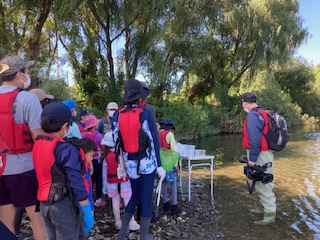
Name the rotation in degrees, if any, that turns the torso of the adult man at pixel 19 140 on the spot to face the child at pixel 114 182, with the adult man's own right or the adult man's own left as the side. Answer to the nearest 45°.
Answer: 0° — they already face them

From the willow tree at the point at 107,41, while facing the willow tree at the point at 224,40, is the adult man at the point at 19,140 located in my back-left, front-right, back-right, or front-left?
back-right

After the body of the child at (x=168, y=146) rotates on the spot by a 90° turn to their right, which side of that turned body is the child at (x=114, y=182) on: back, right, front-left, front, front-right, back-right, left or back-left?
right

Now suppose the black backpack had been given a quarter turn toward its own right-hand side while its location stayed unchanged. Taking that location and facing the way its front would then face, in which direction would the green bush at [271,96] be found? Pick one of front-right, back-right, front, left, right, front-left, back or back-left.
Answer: back

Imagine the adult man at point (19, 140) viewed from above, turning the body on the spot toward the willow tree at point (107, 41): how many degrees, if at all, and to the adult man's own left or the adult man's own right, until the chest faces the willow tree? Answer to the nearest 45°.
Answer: approximately 45° to the adult man's own left

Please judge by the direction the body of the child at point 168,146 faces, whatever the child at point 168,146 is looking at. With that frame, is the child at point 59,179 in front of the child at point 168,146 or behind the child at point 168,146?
behind

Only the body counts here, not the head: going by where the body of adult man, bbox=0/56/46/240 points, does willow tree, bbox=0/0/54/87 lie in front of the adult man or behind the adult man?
in front

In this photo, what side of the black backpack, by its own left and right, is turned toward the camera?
right

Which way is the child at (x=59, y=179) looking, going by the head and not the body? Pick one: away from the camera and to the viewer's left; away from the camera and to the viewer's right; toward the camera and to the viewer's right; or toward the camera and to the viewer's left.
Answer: away from the camera and to the viewer's right

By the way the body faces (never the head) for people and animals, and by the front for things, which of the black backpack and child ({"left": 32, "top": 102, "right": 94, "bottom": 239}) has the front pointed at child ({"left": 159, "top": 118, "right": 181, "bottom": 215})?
child ({"left": 32, "top": 102, "right": 94, "bottom": 239})

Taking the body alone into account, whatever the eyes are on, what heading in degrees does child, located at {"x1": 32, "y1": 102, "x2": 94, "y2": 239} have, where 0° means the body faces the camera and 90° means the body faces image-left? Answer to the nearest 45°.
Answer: approximately 225°

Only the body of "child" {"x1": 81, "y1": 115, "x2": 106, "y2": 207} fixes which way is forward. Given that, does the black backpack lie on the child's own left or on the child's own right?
on the child's own right

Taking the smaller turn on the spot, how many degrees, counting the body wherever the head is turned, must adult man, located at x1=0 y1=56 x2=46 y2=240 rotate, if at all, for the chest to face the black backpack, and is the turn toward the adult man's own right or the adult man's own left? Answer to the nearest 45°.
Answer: approximately 45° to the adult man's own right

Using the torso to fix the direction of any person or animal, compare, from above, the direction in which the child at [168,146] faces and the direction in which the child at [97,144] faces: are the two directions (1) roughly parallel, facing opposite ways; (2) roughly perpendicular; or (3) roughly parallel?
roughly parallel

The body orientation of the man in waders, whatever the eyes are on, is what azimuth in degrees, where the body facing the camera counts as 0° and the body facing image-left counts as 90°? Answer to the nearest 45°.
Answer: approximately 90°

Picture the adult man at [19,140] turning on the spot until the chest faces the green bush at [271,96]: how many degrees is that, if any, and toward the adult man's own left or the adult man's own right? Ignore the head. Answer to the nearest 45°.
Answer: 0° — they already face it

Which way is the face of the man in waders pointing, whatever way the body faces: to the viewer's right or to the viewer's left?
to the viewer's left
